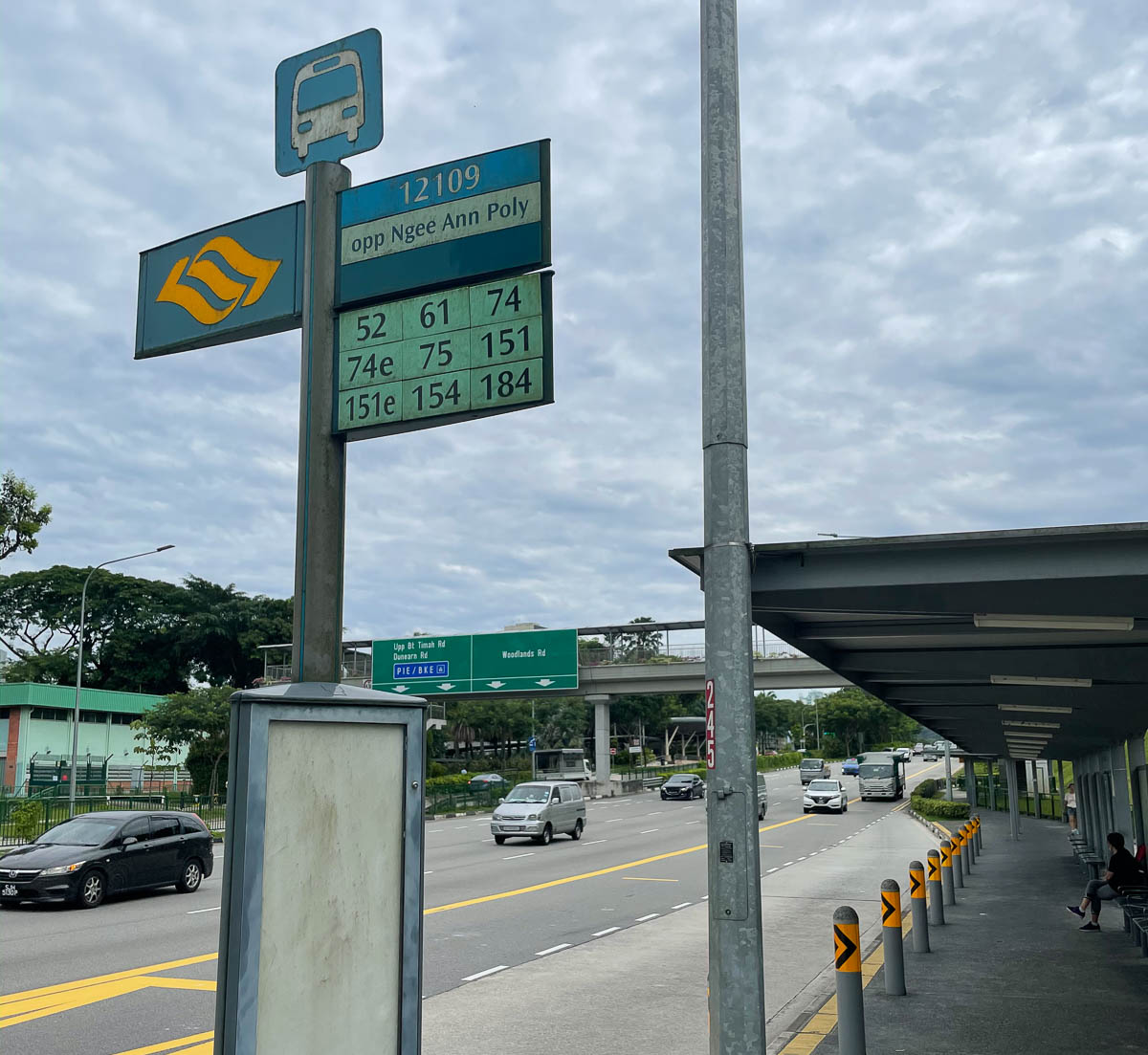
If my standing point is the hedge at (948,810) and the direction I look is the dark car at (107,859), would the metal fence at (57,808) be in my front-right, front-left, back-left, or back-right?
front-right

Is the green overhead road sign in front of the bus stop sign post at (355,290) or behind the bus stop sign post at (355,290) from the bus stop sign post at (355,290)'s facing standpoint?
behind

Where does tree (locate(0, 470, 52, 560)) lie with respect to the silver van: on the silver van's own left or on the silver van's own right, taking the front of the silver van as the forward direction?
on the silver van's own right

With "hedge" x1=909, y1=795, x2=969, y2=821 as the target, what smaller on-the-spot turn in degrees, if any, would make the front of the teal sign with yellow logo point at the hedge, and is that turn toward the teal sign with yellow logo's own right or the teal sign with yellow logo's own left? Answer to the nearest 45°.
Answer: approximately 180°

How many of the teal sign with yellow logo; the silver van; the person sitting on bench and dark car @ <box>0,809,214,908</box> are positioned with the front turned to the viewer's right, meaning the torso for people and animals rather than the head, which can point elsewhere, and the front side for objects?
0

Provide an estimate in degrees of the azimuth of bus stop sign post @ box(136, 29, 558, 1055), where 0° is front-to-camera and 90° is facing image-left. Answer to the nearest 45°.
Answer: approximately 45°

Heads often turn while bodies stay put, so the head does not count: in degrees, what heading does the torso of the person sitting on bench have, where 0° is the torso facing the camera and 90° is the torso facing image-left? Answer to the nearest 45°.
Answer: approximately 90°

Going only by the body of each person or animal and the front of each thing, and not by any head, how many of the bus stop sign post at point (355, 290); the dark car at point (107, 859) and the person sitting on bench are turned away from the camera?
0

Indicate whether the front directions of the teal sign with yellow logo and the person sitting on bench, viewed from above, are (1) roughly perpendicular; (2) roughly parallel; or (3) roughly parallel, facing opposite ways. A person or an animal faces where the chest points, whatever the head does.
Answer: roughly perpendicular

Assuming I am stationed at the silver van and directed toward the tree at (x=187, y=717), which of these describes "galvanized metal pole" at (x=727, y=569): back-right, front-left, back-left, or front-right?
back-left

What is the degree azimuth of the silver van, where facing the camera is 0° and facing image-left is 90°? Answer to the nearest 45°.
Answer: approximately 45°

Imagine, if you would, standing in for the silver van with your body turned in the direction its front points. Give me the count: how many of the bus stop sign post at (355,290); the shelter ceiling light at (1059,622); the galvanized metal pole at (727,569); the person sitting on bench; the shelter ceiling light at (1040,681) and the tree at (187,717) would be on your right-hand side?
1

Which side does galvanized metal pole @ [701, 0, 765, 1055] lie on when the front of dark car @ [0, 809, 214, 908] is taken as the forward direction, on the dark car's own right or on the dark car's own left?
on the dark car's own left

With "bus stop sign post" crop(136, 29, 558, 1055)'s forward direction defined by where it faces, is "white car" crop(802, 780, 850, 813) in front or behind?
behind
